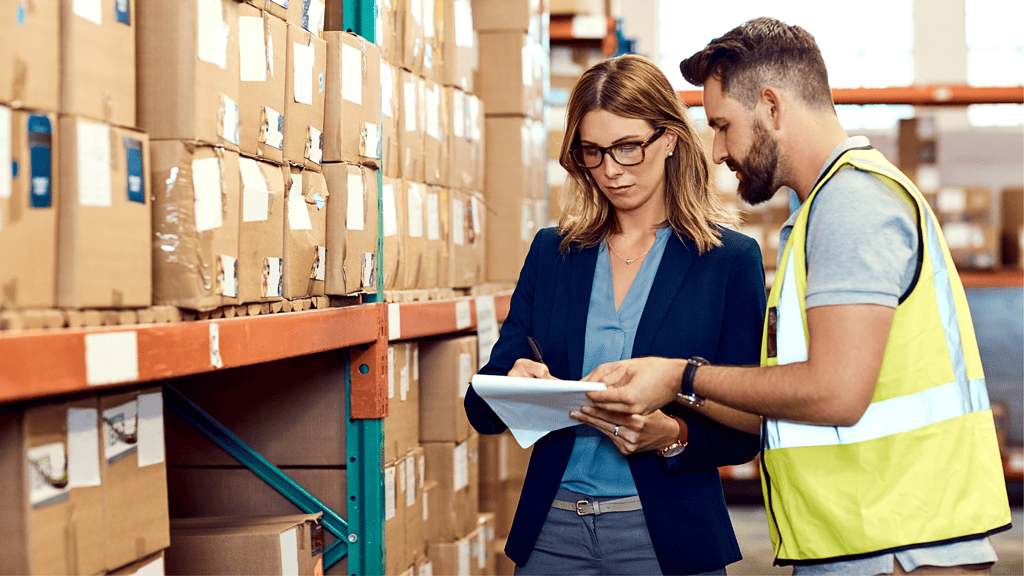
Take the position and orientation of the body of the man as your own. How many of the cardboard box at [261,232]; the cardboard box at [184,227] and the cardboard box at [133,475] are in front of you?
3

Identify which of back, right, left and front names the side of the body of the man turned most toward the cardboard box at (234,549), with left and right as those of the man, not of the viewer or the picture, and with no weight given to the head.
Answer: front

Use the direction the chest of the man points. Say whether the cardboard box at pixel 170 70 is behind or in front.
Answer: in front

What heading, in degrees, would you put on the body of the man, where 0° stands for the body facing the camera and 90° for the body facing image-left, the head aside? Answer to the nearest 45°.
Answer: approximately 90°

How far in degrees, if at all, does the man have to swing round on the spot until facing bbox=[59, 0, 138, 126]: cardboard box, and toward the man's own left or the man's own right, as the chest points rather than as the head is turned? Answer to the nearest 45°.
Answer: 0° — they already face it

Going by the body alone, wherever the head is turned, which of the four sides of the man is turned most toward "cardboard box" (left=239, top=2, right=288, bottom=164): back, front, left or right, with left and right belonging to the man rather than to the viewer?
front

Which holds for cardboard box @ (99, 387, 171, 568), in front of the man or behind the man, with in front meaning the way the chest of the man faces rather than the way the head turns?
in front

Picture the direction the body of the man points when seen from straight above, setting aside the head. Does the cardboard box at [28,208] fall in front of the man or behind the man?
in front
